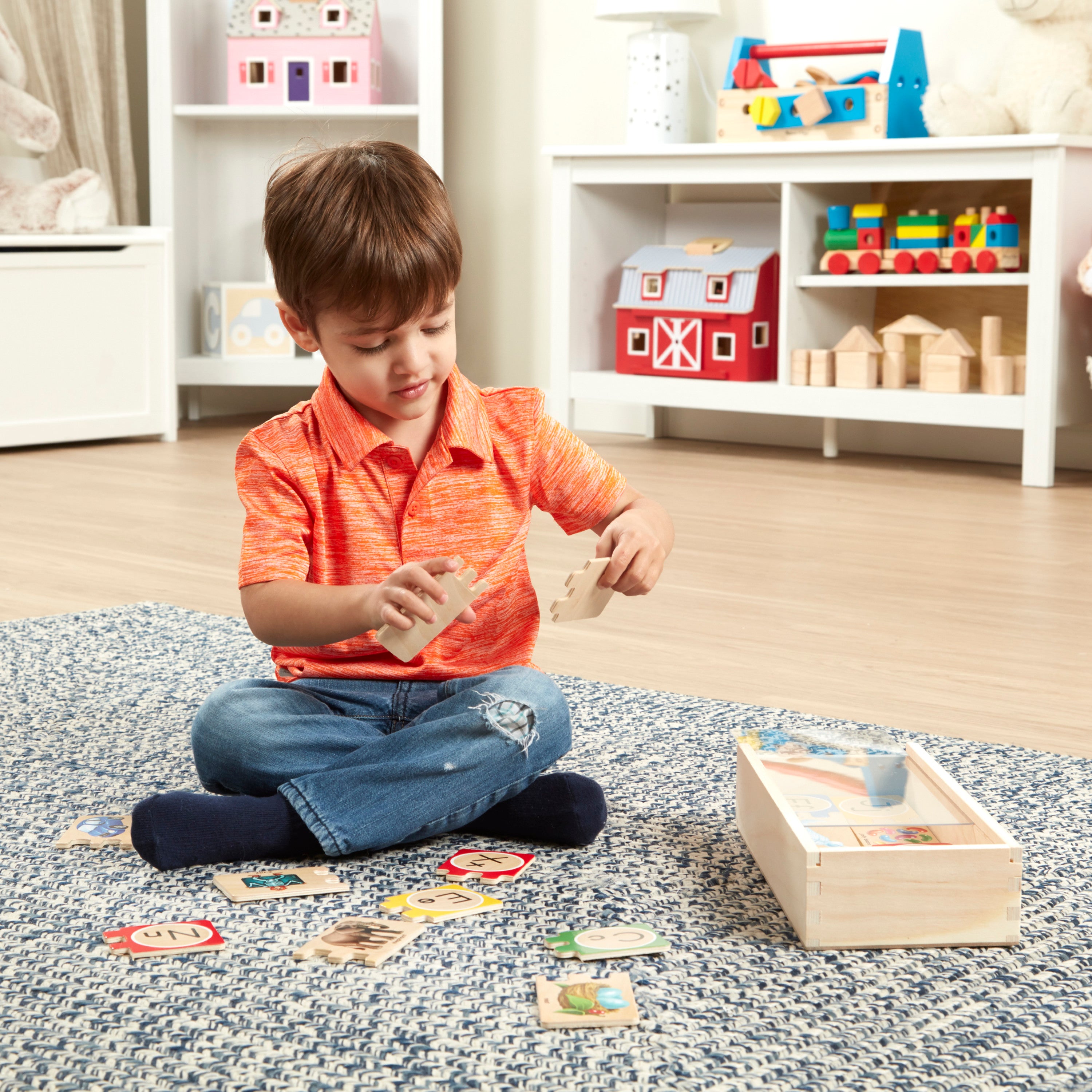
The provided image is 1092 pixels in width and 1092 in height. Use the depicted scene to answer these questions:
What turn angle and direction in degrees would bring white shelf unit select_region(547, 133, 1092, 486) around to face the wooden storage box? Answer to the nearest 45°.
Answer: approximately 45° to its left

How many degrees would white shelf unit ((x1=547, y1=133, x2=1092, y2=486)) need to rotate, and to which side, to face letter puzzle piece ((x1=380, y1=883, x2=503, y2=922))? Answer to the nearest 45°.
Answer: approximately 45° to its left

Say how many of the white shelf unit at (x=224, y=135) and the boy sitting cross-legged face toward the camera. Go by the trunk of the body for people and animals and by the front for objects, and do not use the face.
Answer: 2

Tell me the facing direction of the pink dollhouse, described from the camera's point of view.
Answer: facing the viewer

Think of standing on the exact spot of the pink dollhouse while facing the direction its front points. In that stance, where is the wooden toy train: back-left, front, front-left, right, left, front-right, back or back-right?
front-left

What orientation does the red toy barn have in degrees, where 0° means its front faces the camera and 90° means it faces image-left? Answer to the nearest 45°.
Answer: approximately 45°

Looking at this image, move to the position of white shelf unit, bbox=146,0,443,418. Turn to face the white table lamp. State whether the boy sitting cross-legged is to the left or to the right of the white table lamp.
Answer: right

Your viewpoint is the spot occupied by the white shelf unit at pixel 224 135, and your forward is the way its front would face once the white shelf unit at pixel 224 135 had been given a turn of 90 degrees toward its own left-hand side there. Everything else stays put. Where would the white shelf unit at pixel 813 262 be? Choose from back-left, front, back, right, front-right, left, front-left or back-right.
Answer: front-right

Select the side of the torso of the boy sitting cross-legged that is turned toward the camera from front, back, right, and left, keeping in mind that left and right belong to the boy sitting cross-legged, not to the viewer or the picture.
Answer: front

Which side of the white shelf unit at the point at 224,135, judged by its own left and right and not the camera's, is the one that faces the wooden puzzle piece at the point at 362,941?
front

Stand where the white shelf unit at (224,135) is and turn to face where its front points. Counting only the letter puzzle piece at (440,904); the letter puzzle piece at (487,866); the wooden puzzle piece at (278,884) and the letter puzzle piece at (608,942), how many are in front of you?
4
